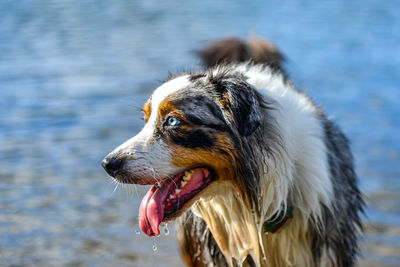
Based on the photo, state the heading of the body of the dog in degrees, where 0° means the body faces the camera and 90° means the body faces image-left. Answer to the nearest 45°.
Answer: approximately 45°
